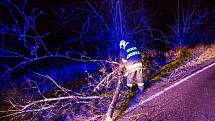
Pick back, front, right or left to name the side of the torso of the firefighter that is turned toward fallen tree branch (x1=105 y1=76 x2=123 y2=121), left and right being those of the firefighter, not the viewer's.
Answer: left

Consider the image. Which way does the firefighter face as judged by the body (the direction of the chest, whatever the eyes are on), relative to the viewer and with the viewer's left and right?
facing away from the viewer and to the left of the viewer
